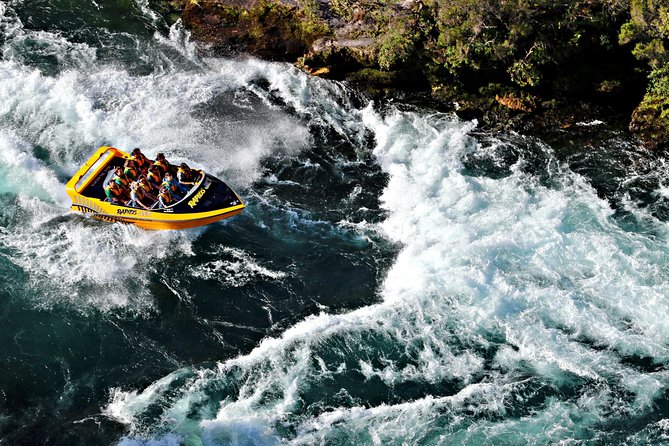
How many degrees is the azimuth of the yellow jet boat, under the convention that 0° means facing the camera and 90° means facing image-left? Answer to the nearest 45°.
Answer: approximately 315°
